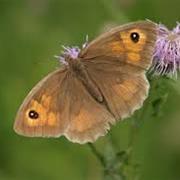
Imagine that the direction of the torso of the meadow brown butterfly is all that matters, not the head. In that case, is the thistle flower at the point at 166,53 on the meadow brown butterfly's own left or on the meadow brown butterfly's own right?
on the meadow brown butterfly's own right

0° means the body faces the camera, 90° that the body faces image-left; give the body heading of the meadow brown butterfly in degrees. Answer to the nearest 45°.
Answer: approximately 135°
